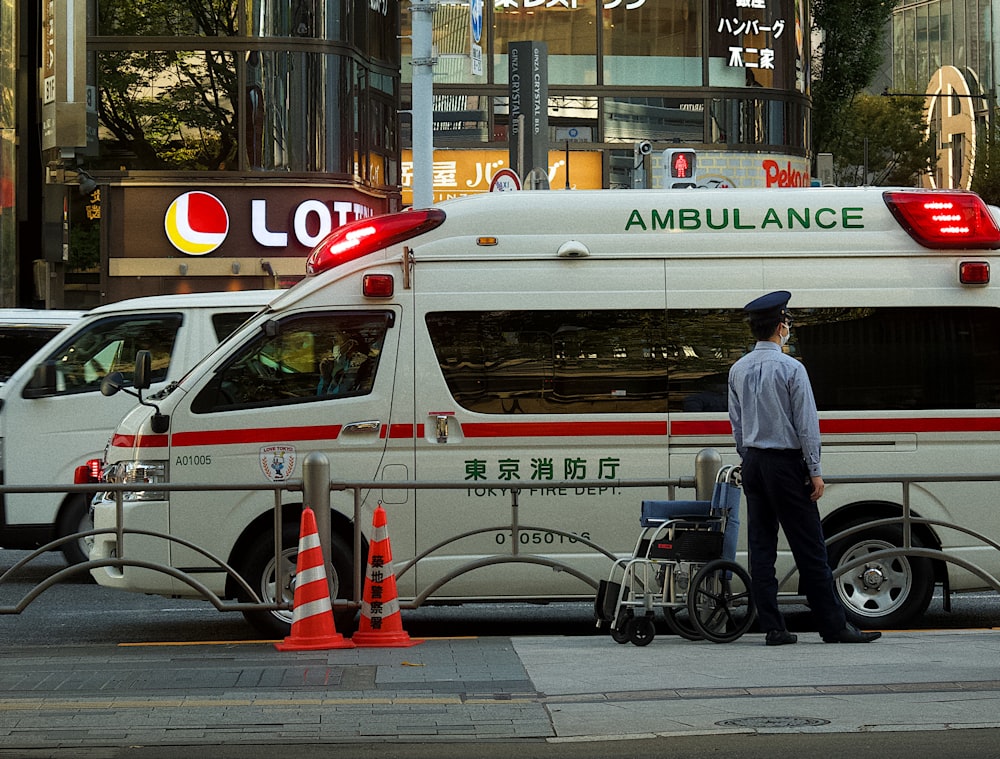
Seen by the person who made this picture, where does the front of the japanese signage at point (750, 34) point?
facing the viewer

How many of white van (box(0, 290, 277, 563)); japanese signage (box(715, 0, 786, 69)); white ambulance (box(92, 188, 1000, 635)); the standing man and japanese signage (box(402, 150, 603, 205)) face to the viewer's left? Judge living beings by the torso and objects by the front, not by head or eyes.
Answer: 2

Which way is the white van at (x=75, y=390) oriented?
to the viewer's left

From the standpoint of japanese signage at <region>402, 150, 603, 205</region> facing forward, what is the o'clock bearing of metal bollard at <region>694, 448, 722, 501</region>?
The metal bollard is roughly at 12 o'clock from the japanese signage.

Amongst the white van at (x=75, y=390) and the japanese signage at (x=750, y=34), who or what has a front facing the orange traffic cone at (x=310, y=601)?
the japanese signage

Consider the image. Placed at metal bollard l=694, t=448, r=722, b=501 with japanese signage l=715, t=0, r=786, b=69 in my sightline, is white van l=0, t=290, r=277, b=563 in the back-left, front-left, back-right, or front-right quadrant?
front-left

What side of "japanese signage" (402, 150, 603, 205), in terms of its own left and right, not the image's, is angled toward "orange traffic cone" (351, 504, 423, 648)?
front

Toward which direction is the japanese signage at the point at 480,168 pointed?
toward the camera

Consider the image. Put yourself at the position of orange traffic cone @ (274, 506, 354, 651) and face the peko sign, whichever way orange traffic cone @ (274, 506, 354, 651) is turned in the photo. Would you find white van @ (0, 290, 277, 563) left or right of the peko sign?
left

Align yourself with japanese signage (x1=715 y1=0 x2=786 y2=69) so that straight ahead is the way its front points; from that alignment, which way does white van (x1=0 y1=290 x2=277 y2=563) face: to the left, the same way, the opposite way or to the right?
to the right

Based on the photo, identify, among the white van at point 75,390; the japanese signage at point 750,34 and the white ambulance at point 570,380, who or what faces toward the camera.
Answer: the japanese signage

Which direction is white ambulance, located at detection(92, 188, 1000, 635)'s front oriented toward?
to the viewer's left

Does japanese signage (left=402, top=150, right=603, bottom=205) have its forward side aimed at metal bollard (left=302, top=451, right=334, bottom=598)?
yes

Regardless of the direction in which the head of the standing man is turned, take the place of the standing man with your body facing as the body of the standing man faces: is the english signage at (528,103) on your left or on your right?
on your left
